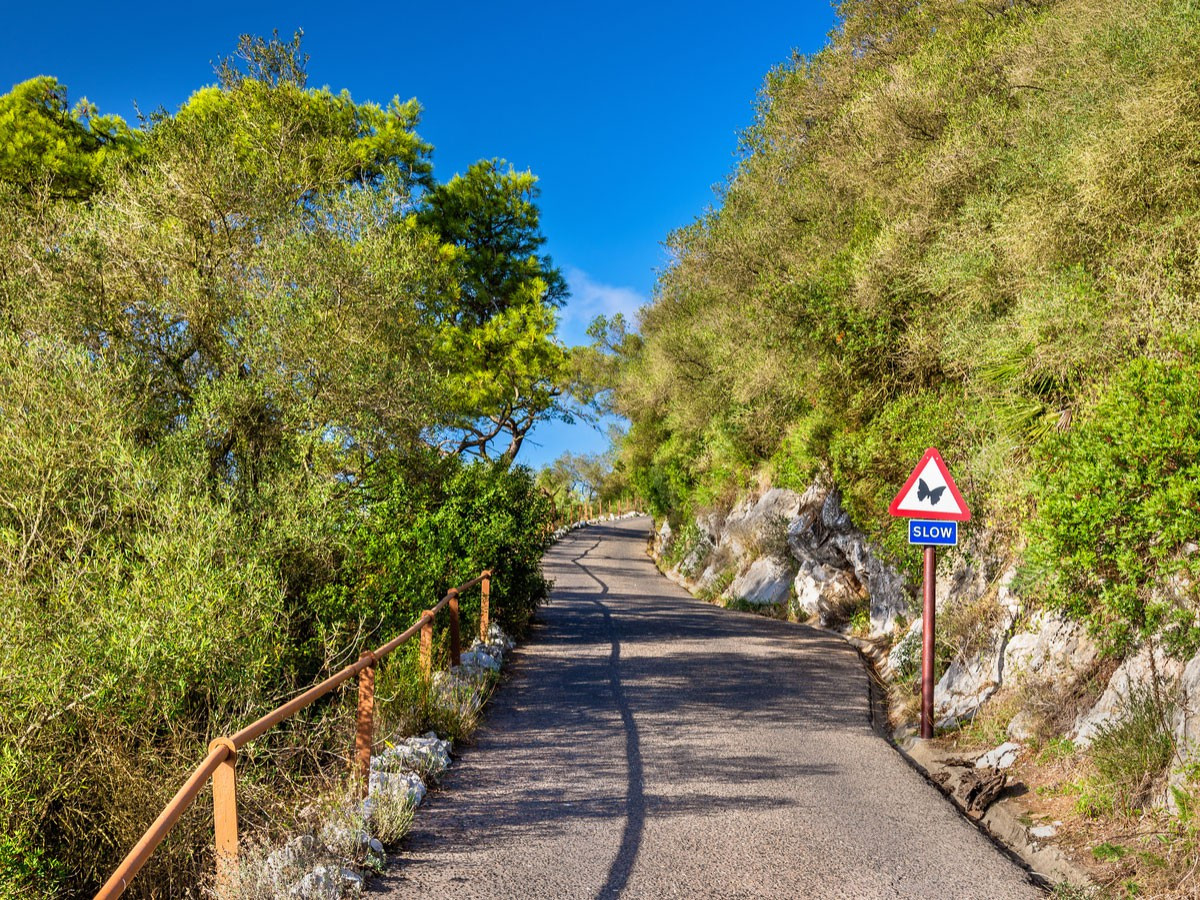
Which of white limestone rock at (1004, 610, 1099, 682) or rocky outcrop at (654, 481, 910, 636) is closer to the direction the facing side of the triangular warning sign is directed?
the white limestone rock

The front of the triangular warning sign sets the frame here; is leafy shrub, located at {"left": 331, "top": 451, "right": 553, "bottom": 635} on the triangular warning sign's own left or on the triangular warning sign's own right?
on the triangular warning sign's own right

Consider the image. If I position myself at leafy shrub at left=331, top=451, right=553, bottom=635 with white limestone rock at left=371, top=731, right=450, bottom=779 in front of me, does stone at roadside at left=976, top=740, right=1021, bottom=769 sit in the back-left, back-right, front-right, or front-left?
front-left

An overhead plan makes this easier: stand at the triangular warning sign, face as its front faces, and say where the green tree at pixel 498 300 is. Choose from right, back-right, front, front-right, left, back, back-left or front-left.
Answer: back-right

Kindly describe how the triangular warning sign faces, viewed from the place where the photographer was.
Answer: facing the viewer

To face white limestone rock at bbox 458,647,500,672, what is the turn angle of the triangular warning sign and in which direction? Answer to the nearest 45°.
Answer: approximately 90° to its right

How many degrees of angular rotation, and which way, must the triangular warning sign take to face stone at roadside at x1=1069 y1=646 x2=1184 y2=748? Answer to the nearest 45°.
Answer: approximately 45° to its left

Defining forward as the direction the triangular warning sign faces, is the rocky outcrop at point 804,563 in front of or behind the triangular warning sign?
behind

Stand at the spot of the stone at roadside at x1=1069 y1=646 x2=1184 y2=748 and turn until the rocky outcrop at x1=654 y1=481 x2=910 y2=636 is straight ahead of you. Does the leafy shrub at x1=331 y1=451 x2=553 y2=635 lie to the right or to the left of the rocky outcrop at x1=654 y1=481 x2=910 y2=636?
left

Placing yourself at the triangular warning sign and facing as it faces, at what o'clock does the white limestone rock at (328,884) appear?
The white limestone rock is roughly at 1 o'clock from the triangular warning sign.

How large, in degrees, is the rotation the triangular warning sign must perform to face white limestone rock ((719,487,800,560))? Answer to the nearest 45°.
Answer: approximately 180°
